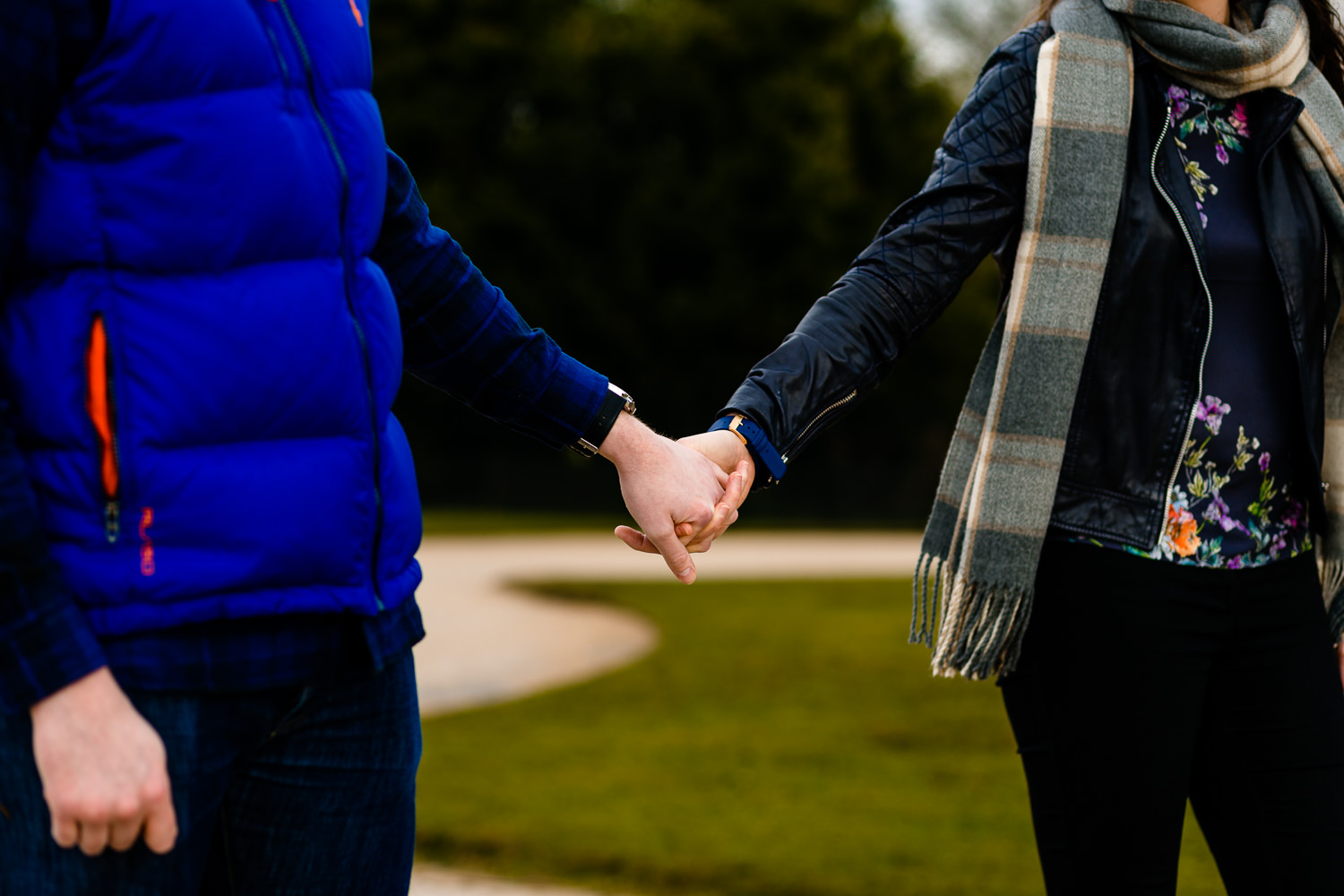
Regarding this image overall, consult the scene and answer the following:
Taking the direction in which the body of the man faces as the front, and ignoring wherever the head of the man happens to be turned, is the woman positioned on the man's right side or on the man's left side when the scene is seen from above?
on the man's left side

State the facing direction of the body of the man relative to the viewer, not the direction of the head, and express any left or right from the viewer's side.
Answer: facing the viewer and to the right of the viewer
